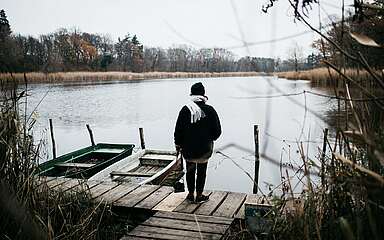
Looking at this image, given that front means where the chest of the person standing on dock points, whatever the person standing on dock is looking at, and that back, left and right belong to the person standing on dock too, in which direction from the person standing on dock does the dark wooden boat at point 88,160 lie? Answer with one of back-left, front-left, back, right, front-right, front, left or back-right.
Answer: front-left

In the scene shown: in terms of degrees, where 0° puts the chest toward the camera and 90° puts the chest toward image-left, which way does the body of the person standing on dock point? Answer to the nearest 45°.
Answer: approximately 180°

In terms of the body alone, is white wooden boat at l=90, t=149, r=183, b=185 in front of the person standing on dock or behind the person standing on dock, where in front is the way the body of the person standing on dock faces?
in front
